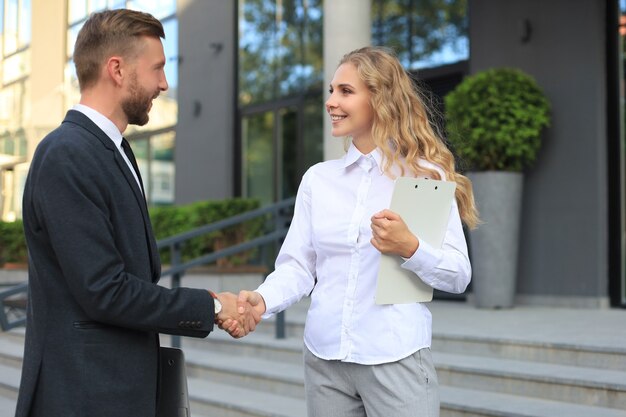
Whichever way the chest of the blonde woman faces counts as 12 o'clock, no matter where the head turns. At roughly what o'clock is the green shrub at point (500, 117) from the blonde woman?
The green shrub is roughly at 5 o'clock from the blonde woman.

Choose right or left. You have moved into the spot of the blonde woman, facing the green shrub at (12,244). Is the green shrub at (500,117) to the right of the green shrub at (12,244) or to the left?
right

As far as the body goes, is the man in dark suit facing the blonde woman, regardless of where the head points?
yes

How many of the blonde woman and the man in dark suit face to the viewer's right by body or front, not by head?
1

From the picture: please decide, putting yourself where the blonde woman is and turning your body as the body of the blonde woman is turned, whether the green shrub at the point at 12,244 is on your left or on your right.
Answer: on your right

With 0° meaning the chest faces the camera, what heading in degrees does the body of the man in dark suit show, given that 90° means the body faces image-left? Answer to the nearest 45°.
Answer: approximately 270°

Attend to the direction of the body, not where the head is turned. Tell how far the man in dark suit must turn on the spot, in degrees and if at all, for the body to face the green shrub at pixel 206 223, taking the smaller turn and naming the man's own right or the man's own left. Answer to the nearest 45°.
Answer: approximately 90° to the man's own left

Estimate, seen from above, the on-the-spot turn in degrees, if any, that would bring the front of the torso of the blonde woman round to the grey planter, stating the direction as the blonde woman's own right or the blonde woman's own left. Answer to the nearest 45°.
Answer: approximately 135° to the blonde woman's own right

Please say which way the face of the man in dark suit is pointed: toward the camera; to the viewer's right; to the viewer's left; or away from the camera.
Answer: to the viewer's right

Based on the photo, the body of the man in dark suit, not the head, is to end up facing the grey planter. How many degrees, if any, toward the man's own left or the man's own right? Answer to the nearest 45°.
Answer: approximately 45° to the man's own left

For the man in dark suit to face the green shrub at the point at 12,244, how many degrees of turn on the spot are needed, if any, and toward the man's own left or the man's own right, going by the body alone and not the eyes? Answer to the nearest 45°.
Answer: approximately 90° to the man's own left
